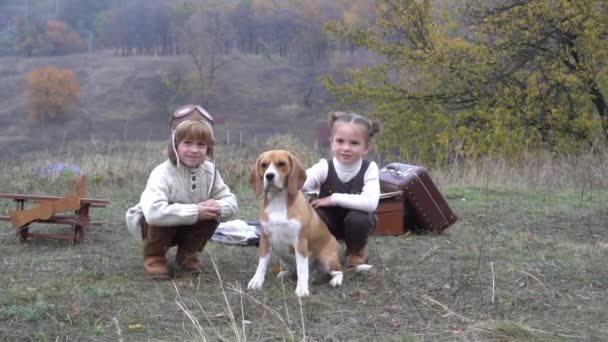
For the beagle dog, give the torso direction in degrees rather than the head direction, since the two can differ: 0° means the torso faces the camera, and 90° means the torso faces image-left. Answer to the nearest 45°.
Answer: approximately 45°

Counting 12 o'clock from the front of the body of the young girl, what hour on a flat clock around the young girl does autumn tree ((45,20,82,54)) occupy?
The autumn tree is roughly at 5 o'clock from the young girl.

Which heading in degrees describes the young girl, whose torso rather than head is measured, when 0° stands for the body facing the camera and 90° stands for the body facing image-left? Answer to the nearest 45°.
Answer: approximately 0°

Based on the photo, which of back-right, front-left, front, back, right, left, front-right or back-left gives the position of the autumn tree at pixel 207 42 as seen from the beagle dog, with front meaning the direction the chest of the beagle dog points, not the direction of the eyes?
back-right

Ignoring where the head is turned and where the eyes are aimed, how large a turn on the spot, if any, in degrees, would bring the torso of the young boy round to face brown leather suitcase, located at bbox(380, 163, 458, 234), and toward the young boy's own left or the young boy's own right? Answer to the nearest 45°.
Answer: approximately 90° to the young boy's own left

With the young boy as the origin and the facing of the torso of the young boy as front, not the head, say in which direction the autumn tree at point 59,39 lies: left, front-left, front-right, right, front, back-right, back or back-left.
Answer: back-left

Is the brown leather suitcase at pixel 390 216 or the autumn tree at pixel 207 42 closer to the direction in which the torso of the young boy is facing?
the brown leather suitcase

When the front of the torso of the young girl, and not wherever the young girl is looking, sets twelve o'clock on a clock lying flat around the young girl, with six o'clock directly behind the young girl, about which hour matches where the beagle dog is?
The beagle dog is roughly at 1 o'clock from the young girl.

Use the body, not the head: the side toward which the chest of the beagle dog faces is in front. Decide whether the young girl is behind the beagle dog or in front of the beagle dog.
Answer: behind

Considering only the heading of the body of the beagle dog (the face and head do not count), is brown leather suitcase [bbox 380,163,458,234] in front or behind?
behind

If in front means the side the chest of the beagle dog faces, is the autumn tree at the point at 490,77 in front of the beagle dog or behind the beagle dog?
behind
